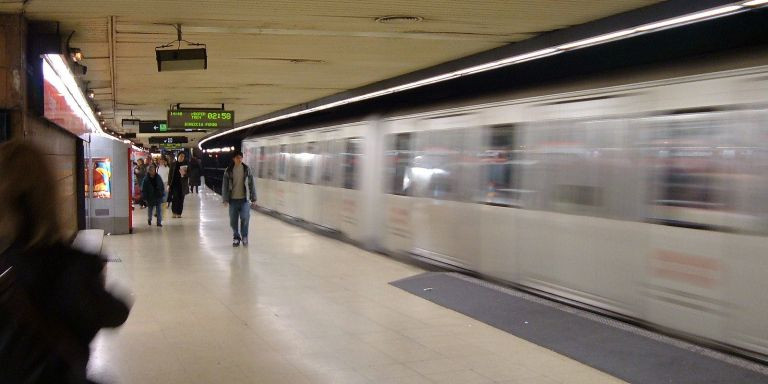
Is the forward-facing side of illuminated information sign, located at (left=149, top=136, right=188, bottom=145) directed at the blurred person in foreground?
yes

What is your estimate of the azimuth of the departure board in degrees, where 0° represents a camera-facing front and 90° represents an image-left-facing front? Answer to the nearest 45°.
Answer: approximately 0°

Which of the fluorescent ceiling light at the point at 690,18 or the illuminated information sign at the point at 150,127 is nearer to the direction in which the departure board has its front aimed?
the fluorescent ceiling light

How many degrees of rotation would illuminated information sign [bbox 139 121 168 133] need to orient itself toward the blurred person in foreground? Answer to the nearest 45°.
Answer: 0° — it already faces them

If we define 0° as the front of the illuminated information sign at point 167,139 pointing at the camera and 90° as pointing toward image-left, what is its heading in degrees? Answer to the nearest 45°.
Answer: approximately 0°

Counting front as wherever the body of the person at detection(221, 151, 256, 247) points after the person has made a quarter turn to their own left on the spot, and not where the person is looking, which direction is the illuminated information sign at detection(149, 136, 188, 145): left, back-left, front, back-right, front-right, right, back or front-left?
left
